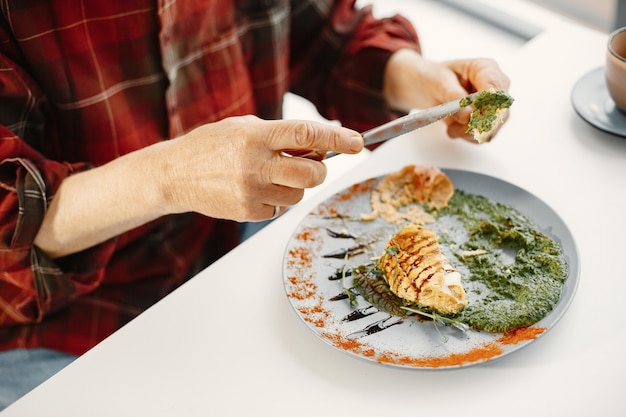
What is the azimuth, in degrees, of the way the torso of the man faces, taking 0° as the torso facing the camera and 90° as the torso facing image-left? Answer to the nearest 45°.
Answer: approximately 315°

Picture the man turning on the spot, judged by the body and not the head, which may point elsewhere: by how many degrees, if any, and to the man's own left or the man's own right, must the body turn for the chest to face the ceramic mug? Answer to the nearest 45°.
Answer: approximately 45° to the man's own left

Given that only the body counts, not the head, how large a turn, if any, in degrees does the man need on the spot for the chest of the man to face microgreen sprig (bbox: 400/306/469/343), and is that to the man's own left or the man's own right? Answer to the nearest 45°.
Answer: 0° — they already face it
